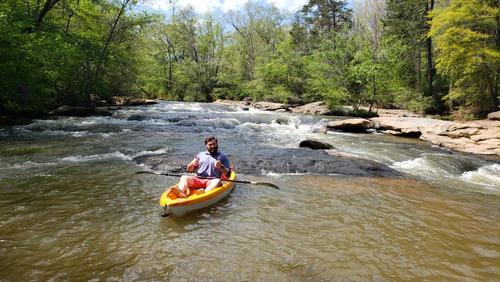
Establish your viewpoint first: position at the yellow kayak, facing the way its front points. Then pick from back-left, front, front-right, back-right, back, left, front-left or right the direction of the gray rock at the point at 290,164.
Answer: back

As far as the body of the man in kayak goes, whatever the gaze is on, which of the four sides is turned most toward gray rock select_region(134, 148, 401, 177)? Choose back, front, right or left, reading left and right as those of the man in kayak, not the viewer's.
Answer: back

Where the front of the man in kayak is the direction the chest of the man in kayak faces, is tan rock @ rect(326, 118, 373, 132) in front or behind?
behind

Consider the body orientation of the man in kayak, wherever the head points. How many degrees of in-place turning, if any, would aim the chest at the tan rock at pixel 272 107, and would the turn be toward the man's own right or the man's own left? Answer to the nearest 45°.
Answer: approximately 135° to the man's own right

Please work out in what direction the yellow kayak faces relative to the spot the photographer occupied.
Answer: facing the viewer and to the left of the viewer

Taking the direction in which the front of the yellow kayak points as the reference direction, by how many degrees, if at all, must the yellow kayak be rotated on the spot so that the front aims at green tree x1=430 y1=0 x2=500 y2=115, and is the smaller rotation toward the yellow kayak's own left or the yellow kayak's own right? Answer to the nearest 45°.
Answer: approximately 180°

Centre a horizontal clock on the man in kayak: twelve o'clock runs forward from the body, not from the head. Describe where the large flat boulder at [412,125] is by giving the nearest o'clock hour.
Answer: The large flat boulder is roughly at 6 o'clock from the man in kayak.

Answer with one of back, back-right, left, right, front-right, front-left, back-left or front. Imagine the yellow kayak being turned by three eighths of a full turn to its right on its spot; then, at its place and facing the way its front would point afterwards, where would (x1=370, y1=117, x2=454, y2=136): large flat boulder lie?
front-right
